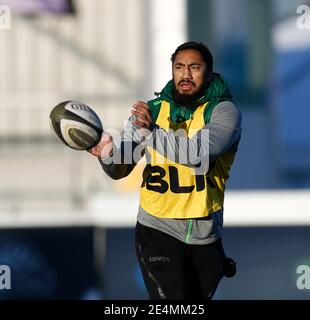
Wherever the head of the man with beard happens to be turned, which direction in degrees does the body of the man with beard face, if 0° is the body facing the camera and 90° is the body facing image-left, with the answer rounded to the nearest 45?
approximately 0°
